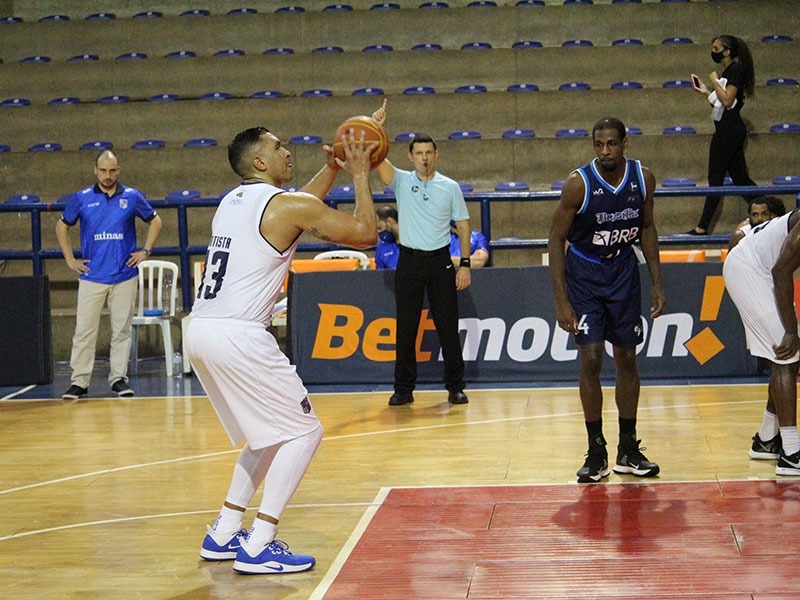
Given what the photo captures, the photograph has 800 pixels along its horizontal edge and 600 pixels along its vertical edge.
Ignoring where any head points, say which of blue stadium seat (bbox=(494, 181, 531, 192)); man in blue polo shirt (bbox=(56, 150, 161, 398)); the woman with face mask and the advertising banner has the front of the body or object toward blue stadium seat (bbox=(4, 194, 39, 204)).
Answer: the woman with face mask

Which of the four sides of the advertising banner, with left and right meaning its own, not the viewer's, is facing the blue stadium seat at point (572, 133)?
back

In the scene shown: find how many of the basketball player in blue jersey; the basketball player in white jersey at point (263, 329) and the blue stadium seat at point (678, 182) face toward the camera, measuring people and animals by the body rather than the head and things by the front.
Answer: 2

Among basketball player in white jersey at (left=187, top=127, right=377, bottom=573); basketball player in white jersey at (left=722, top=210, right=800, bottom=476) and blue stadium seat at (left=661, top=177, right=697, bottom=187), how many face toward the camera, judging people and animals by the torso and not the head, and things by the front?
1

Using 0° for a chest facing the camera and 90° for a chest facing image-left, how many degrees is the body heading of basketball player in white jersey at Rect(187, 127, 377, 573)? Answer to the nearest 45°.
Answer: approximately 270°

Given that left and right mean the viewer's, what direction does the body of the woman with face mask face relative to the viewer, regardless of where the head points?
facing to the left of the viewer

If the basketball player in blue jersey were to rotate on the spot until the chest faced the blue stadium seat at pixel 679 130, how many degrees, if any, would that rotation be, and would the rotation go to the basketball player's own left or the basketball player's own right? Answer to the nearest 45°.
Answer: approximately 180°

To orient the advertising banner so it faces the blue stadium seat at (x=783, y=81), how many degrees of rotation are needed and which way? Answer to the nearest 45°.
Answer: approximately 135° to its left

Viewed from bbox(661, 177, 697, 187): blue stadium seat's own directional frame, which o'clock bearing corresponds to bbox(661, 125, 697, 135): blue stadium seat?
bbox(661, 125, 697, 135): blue stadium seat is roughly at 6 o'clock from bbox(661, 177, 697, 187): blue stadium seat.

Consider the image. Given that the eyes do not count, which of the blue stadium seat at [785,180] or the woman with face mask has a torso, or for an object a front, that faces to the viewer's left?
the woman with face mask

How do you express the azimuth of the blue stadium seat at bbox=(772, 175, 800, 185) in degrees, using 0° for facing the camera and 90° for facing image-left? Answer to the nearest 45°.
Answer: approximately 0°

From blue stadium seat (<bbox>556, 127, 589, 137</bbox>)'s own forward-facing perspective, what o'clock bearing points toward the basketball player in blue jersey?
The basketball player in blue jersey is roughly at 12 o'clock from the blue stadium seat.

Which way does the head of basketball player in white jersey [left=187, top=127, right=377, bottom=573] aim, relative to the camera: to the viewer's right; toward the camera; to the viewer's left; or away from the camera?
to the viewer's right

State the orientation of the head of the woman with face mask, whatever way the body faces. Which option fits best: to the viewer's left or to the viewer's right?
to the viewer's left
